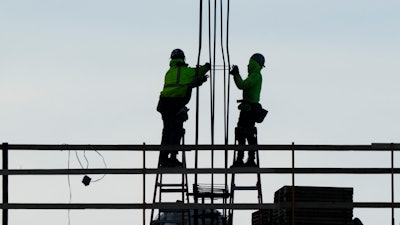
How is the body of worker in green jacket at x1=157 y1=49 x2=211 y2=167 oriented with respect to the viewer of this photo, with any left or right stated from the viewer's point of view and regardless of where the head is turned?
facing away from the viewer and to the right of the viewer

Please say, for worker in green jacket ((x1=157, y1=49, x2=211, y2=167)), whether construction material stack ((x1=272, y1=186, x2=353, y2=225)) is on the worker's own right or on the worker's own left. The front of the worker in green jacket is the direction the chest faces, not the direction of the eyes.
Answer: on the worker's own right

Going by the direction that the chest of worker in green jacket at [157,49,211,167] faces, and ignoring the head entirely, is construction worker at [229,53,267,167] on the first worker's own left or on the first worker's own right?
on the first worker's own right
